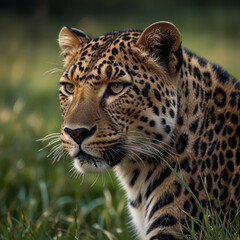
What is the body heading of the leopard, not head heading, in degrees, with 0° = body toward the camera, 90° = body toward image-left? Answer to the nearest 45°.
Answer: approximately 45°
